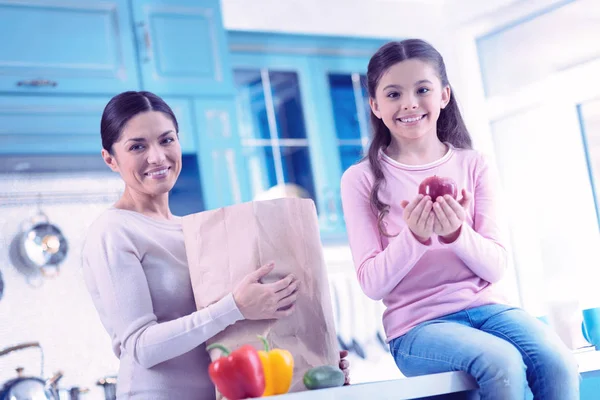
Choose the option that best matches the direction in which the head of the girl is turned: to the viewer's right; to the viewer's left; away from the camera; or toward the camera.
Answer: toward the camera

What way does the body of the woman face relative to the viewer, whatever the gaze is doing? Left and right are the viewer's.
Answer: facing the viewer and to the right of the viewer

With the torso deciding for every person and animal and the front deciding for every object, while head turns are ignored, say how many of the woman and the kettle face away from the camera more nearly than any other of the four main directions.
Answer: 0

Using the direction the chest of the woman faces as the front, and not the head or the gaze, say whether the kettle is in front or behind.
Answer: behind
